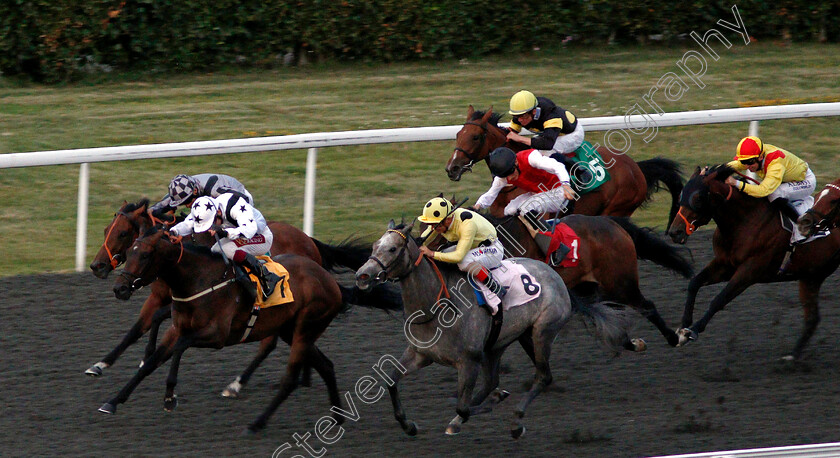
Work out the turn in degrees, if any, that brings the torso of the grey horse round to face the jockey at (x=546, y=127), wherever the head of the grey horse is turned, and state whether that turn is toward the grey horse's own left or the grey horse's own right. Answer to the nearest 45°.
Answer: approximately 135° to the grey horse's own right

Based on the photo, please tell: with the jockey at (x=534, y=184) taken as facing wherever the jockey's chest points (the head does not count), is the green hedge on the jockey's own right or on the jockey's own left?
on the jockey's own right

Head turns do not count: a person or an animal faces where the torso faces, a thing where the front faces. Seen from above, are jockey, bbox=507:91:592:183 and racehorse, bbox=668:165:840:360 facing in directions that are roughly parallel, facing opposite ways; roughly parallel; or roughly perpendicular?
roughly parallel

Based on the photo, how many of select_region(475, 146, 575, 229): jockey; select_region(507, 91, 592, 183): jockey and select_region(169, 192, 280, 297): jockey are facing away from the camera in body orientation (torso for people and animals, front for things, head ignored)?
0

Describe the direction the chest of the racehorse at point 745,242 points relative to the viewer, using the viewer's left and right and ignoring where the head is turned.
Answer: facing the viewer and to the left of the viewer

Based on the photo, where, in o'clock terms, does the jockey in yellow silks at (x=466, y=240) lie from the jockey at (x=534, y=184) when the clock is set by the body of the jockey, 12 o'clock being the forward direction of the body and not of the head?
The jockey in yellow silks is roughly at 11 o'clock from the jockey.

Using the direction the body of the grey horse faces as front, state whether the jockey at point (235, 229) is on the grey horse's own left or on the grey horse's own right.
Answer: on the grey horse's own right

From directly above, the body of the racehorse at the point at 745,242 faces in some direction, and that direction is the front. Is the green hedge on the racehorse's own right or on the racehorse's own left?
on the racehorse's own right

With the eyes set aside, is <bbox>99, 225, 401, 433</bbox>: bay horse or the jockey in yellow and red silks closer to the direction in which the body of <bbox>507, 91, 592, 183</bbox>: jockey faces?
the bay horse
